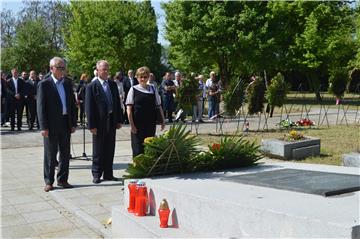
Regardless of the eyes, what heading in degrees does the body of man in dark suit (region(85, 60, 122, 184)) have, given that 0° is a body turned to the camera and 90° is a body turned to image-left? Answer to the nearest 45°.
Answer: approximately 315°

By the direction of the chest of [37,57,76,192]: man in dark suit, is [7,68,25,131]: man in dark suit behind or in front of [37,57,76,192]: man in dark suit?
behind

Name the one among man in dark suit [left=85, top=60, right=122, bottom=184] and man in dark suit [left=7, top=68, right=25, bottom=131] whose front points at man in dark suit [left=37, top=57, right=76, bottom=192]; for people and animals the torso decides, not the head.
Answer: man in dark suit [left=7, top=68, right=25, bottom=131]

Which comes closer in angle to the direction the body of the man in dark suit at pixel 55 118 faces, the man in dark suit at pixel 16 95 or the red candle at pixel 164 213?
the red candle

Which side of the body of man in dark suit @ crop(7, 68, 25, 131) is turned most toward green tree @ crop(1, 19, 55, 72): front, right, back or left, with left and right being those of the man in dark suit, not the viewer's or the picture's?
back

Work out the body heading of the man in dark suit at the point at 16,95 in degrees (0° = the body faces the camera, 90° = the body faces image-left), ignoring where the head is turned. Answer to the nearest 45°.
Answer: approximately 0°

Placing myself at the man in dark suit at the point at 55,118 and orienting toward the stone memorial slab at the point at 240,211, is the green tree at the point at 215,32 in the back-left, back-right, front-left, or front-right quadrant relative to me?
back-left

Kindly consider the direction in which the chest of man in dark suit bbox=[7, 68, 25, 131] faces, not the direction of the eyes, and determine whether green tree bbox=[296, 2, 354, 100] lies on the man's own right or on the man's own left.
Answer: on the man's own left

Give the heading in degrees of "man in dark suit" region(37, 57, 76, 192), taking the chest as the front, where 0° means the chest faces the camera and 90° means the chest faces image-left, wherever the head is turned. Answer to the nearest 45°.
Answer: approximately 315°
